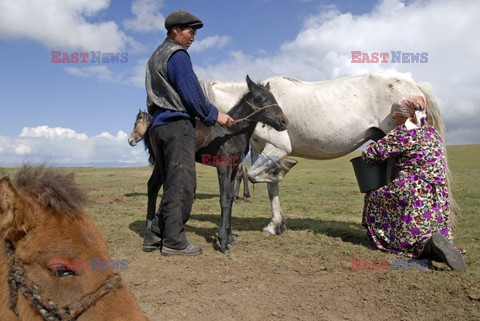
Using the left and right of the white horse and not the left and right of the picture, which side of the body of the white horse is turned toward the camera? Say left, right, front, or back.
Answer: left

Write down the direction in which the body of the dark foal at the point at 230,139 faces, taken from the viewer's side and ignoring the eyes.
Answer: to the viewer's right

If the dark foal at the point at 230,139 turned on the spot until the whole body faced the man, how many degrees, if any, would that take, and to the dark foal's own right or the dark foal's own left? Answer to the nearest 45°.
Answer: approximately 135° to the dark foal's own right

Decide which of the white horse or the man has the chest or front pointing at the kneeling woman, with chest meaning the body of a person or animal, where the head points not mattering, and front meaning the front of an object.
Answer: the man

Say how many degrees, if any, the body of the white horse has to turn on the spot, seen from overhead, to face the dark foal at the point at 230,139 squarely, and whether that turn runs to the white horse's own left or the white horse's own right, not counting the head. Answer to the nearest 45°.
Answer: approximately 45° to the white horse's own left

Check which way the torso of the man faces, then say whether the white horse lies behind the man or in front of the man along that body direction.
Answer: in front

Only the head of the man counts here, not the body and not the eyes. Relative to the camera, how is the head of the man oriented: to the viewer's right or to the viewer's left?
to the viewer's right

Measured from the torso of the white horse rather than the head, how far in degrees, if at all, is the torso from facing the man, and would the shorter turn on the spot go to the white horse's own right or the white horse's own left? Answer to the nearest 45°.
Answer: approximately 45° to the white horse's own left

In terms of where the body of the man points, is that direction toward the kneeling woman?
yes

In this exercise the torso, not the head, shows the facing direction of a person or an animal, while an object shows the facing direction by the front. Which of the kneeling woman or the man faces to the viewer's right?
the man

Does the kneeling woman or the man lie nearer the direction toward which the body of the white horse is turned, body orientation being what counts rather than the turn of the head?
the man

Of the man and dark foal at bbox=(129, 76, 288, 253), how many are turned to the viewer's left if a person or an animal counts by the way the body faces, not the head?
0

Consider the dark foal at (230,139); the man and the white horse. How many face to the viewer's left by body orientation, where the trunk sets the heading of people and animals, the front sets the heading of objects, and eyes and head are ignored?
1

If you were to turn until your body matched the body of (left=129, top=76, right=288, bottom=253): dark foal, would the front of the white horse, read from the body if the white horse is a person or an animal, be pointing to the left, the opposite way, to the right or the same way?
the opposite way

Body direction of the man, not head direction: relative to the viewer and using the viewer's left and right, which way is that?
facing to the right of the viewer

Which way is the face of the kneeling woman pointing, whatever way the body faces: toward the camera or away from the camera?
away from the camera
